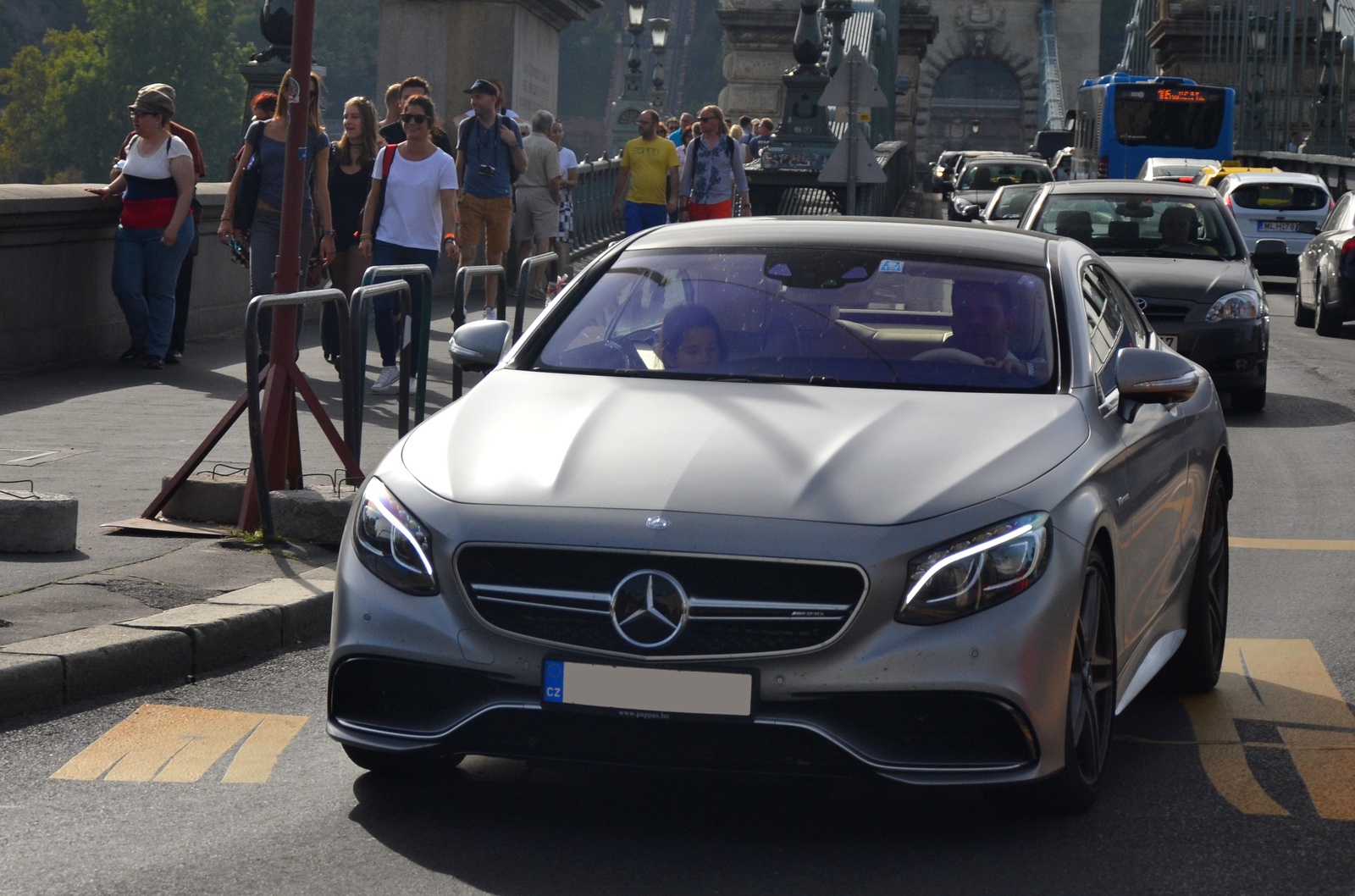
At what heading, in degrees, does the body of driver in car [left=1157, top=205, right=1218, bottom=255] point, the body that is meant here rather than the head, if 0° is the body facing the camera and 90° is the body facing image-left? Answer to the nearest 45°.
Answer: approximately 0°

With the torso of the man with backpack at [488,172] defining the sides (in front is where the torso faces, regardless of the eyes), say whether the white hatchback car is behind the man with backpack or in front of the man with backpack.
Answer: behind

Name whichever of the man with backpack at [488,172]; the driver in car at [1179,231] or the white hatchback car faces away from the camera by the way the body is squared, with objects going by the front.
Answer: the white hatchback car

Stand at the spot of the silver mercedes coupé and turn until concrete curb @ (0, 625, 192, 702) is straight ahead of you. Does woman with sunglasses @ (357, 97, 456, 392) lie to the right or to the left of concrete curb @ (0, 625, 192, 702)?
right

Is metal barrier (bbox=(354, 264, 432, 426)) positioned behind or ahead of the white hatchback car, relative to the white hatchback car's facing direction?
behind

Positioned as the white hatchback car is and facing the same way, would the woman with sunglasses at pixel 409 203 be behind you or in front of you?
behind

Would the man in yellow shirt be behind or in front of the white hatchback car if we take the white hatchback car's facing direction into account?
behind

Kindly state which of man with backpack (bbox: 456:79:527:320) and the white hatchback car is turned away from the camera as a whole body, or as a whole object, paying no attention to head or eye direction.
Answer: the white hatchback car

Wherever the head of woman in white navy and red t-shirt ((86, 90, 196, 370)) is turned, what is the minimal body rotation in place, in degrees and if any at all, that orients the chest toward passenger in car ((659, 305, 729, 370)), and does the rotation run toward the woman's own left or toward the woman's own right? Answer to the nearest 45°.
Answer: approximately 45° to the woman's own left

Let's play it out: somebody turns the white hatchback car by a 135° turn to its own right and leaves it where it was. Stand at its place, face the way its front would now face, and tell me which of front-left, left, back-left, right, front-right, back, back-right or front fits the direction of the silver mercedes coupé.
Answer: front-right

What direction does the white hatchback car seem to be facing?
away from the camera

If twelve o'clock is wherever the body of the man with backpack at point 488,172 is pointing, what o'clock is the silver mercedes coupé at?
The silver mercedes coupé is roughly at 12 o'clock from the man with backpack.

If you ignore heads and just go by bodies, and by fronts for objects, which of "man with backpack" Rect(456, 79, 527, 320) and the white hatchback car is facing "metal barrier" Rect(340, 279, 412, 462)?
the man with backpack

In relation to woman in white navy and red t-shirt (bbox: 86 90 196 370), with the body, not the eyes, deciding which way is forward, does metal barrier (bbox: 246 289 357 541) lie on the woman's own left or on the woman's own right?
on the woman's own left
